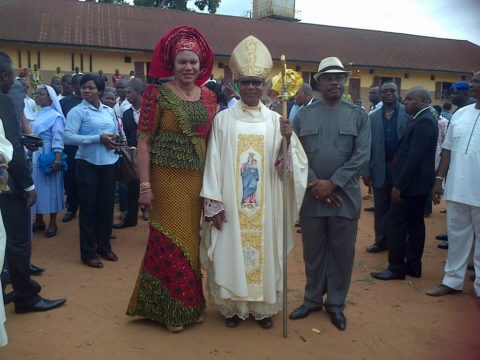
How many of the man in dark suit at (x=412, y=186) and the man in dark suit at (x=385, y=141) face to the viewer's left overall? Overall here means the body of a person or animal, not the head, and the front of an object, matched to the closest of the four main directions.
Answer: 1

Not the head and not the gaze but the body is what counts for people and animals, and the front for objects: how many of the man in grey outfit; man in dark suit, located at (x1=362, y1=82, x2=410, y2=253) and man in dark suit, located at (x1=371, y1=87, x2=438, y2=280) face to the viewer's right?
0

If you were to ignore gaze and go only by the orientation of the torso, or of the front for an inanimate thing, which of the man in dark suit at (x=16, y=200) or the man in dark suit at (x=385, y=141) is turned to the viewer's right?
the man in dark suit at (x=16, y=200)

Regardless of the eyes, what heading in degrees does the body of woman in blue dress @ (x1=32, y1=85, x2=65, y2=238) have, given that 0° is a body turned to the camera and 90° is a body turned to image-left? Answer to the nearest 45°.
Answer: approximately 45°

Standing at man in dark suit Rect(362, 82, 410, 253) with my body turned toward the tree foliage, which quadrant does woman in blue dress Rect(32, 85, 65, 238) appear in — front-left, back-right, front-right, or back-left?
front-left

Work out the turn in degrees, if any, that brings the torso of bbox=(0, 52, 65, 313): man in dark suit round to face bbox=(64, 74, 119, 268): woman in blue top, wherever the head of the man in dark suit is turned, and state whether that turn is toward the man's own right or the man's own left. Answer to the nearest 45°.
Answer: approximately 45° to the man's own left

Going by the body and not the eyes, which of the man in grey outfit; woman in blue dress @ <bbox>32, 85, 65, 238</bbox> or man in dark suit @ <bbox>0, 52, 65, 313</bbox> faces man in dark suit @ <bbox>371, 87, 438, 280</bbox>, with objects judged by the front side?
man in dark suit @ <bbox>0, 52, 65, 313</bbox>

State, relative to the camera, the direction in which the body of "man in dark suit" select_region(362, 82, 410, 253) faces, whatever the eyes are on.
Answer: toward the camera

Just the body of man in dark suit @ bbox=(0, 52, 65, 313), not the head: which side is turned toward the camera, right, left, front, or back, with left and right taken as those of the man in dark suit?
right

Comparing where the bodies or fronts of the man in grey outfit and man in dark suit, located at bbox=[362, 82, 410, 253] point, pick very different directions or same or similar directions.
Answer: same or similar directions

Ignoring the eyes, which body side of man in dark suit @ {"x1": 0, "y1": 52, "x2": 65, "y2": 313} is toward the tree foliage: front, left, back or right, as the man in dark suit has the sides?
left

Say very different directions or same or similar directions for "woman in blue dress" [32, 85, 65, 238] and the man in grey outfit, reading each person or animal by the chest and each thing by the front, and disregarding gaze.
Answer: same or similar directions

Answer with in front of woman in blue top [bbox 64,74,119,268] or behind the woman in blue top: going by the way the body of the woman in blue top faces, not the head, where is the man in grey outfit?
in front

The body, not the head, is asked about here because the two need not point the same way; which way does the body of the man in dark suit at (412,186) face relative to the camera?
to the viewer's left

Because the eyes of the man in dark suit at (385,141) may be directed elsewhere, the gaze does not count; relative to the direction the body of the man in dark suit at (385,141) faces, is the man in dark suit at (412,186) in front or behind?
in front

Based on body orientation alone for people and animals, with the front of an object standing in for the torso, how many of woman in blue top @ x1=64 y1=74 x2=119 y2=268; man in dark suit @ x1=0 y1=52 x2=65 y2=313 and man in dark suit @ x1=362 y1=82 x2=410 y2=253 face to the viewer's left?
0

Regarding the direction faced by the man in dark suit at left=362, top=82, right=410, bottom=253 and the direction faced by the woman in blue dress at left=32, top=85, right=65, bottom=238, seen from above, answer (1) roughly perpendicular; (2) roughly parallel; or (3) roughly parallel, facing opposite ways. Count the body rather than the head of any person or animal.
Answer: roughly parallel
